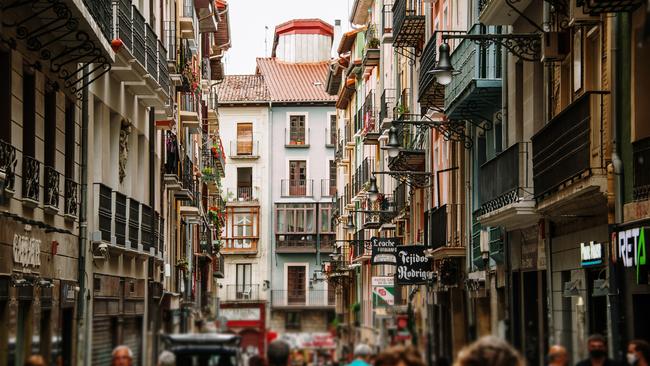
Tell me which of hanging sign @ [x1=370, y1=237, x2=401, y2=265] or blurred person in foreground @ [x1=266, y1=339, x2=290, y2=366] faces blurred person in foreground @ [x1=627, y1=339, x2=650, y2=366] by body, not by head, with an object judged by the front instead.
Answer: the hanging sign

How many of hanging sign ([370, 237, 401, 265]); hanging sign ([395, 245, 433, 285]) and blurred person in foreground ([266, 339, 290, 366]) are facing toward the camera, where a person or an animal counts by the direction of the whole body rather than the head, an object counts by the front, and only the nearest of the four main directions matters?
2

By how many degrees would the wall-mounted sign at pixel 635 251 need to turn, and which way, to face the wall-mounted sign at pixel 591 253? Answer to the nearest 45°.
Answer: approximately 135° to its right

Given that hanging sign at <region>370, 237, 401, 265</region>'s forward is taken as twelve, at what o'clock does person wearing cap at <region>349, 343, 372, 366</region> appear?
The person wearing cap is roughly at 12 o'clock from the hanging sign.

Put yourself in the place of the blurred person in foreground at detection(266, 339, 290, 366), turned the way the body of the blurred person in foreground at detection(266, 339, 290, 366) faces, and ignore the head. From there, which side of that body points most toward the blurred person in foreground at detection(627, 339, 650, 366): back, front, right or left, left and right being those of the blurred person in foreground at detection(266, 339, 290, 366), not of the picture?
right

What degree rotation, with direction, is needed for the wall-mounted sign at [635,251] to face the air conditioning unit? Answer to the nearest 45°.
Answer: approximately 135° to its right

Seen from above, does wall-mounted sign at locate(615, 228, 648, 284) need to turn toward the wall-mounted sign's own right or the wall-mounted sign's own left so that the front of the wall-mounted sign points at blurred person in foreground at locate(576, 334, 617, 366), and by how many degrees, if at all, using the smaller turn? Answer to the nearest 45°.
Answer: approximately 45° to the wall-mounted sign's own left

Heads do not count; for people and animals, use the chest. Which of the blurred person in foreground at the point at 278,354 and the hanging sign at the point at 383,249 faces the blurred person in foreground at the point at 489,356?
the hanging sign

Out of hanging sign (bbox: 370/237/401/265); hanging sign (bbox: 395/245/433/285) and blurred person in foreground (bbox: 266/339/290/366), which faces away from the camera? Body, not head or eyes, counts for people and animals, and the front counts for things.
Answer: the blurred person in foreground

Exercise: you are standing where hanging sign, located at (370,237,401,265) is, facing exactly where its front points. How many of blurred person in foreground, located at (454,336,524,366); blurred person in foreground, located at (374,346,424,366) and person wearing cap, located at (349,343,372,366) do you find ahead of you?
3

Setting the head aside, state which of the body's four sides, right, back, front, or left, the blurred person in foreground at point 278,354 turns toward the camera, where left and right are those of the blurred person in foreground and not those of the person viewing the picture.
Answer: back

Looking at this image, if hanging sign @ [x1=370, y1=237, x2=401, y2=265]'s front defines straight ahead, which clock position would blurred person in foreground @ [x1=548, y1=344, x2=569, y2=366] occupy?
The blurred person in foreground is roughly at 12 o'clock from the hanging sign.

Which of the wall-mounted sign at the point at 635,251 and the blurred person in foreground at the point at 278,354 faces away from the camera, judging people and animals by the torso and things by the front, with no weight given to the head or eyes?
the blurred person in foreground
